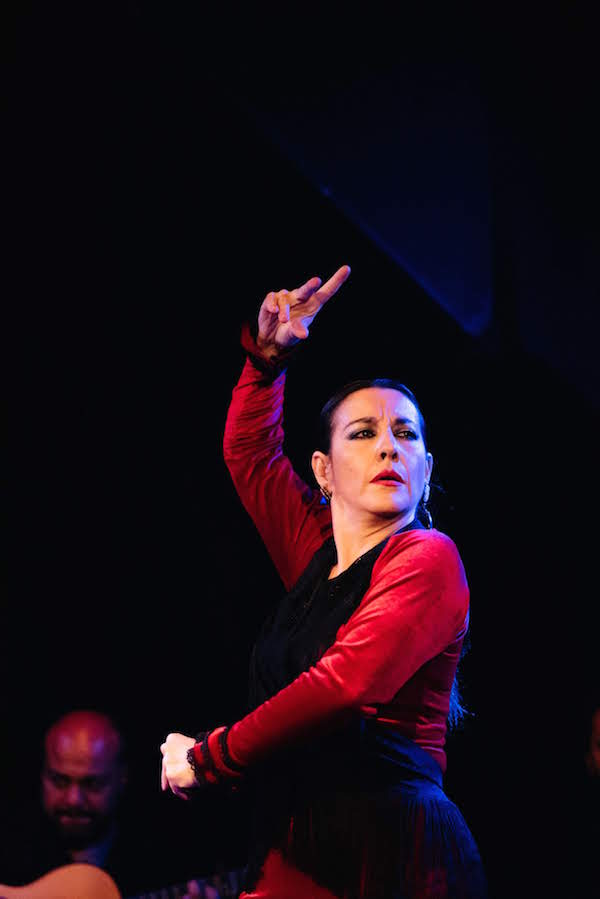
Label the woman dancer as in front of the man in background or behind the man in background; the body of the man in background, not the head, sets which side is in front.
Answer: in front

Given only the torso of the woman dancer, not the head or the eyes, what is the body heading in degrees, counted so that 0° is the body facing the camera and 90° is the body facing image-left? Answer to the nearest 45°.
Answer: approximately 45°

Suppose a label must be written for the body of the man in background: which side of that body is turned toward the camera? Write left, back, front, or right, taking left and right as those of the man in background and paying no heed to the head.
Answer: front

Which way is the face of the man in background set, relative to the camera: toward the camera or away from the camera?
toward the camera

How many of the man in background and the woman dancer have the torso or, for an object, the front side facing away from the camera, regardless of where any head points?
0

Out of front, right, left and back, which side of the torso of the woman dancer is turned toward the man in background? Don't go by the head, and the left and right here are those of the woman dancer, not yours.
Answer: right
